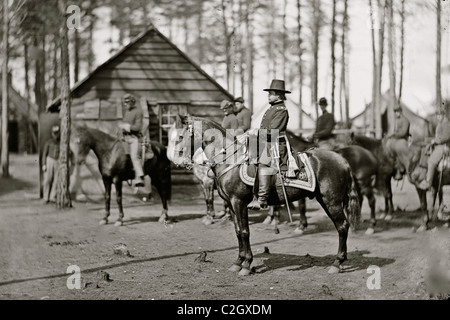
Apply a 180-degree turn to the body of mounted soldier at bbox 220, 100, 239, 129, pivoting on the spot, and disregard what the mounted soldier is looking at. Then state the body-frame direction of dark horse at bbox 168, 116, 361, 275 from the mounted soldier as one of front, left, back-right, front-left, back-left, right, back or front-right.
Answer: back-right

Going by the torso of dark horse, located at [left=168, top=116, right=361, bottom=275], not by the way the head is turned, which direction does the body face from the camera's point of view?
to the viewer's left

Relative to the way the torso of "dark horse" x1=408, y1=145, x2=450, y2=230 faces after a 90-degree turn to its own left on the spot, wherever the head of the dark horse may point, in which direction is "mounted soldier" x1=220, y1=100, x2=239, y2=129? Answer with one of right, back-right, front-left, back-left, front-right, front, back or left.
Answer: back-right

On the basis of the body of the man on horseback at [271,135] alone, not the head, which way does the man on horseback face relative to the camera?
to the viewer's left

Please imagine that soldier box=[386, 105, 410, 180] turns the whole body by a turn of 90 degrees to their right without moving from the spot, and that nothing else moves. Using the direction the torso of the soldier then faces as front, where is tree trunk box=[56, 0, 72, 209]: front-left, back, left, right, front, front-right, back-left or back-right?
front-left

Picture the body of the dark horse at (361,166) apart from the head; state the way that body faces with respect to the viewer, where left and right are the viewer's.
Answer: facing to the left of the viewer

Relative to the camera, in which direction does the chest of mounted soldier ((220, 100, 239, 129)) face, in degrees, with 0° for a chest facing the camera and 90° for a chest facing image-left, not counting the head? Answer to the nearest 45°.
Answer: approximately 45°

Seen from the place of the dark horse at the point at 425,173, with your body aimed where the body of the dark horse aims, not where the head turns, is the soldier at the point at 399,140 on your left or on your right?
on your right
